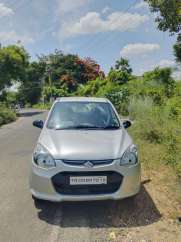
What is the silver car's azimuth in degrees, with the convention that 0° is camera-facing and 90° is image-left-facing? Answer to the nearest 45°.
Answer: approximately 0°

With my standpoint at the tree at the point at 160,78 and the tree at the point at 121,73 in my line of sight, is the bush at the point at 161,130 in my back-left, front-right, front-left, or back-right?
back-left

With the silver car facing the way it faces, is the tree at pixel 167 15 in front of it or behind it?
behind

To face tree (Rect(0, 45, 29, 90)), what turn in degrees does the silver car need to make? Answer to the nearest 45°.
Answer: approximately 180°

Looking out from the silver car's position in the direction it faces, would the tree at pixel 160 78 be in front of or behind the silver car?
behind

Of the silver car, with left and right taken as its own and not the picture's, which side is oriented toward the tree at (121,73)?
back
